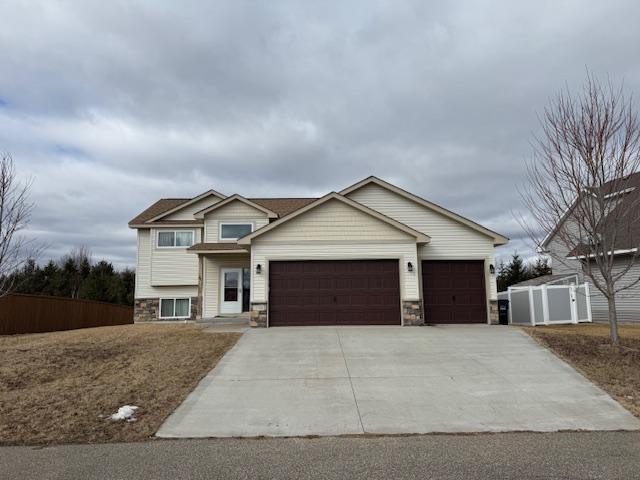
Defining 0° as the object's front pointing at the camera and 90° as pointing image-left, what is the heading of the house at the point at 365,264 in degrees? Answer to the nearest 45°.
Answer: approximately 0°

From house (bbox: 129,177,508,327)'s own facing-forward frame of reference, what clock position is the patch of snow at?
The patch of snow is roughly at 1 o'clock from the house.

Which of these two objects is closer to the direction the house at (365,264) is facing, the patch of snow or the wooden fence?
the patch of snow

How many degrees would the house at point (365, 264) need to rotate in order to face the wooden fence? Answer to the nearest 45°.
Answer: approximately 90° to its right
